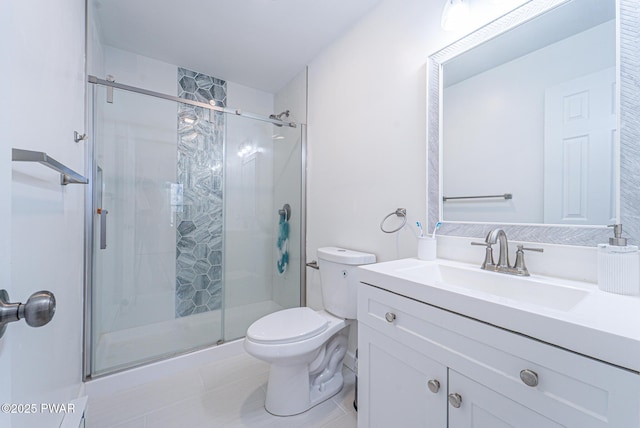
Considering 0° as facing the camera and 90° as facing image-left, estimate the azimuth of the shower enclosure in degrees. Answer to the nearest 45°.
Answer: approximately 315°

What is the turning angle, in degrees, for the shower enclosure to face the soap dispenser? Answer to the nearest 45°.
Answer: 0° — it already faces it

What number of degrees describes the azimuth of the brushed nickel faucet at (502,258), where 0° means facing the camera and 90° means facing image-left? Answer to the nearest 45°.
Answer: approximately 45°

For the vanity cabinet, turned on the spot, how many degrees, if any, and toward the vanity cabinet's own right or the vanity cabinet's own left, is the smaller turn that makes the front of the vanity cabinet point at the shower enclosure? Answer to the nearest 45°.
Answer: approximately 45° to the vanity cabinet's own right

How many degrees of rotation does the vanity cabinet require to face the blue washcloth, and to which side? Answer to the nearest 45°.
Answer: approximately 90° to its right

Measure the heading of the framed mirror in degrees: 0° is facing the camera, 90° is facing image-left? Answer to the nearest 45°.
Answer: approximately 45°

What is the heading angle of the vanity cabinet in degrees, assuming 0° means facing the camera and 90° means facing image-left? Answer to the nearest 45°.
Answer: approximately 45°
